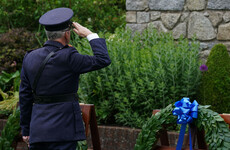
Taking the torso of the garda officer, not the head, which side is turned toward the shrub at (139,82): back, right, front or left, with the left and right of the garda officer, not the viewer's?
front

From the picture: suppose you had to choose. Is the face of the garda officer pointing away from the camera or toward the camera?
away from the camera

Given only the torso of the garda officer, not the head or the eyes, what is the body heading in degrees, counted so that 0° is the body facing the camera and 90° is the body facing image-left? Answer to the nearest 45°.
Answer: approximately 225°

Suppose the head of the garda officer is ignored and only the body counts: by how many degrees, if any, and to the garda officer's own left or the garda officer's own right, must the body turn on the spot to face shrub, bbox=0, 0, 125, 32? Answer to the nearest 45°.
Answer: approximately 45° to the garda officer's own left

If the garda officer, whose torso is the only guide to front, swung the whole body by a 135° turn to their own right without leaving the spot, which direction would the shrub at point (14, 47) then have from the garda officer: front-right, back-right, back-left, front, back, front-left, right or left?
back

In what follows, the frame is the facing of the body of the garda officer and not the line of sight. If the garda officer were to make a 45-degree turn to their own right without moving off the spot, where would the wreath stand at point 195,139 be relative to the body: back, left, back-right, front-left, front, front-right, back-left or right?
front

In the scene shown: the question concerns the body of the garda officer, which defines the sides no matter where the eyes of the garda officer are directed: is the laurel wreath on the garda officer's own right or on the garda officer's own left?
on the garda officer's own right

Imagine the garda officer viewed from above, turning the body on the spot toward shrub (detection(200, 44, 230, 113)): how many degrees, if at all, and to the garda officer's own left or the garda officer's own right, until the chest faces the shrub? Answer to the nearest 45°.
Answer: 0° — they already face it
